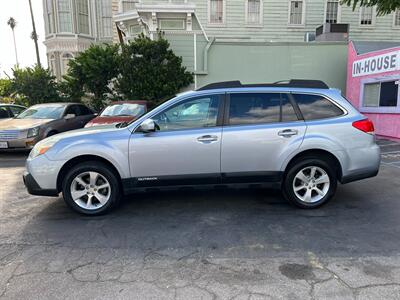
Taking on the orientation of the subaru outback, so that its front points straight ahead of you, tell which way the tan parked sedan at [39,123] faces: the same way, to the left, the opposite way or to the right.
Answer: to the left

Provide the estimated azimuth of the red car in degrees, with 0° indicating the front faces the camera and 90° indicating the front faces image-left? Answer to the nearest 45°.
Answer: approximately 45°

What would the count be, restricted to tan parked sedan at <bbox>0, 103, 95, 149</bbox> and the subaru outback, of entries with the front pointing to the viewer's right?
0

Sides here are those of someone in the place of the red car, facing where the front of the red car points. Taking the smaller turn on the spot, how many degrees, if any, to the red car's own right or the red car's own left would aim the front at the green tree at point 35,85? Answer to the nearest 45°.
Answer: approximately 90° to the red car's own right

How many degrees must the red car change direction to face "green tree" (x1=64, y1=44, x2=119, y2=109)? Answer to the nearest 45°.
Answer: approximately 135° to its right

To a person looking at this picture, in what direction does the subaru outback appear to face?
facing to the left of the viewer

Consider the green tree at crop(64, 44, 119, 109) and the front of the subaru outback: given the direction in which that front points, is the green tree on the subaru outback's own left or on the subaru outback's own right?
on the subaru outback's own right

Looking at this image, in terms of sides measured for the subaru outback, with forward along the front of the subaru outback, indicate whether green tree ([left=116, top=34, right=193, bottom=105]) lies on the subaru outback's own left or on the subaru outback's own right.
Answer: on the subaru outback's own right

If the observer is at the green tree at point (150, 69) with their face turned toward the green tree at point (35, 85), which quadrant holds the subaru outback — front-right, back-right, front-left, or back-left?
back-left

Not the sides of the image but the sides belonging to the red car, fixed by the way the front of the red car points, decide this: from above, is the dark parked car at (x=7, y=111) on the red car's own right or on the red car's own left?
on the red car's own right

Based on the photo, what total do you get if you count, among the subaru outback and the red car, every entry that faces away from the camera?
0
